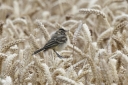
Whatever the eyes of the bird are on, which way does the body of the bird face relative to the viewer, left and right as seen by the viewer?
facing to the right of the viewer
